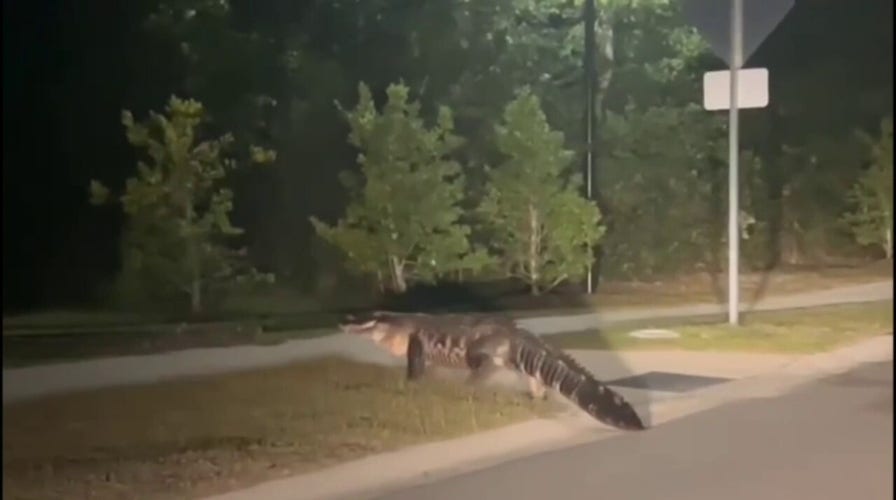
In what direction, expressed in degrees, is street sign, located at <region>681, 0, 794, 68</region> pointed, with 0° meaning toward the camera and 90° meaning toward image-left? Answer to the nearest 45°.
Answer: approximately 180°

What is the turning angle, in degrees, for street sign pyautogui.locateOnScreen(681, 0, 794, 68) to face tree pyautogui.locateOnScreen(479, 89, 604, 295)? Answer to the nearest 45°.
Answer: approximately 45° to its left

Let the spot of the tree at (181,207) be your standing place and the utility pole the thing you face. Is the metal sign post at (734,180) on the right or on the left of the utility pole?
right
